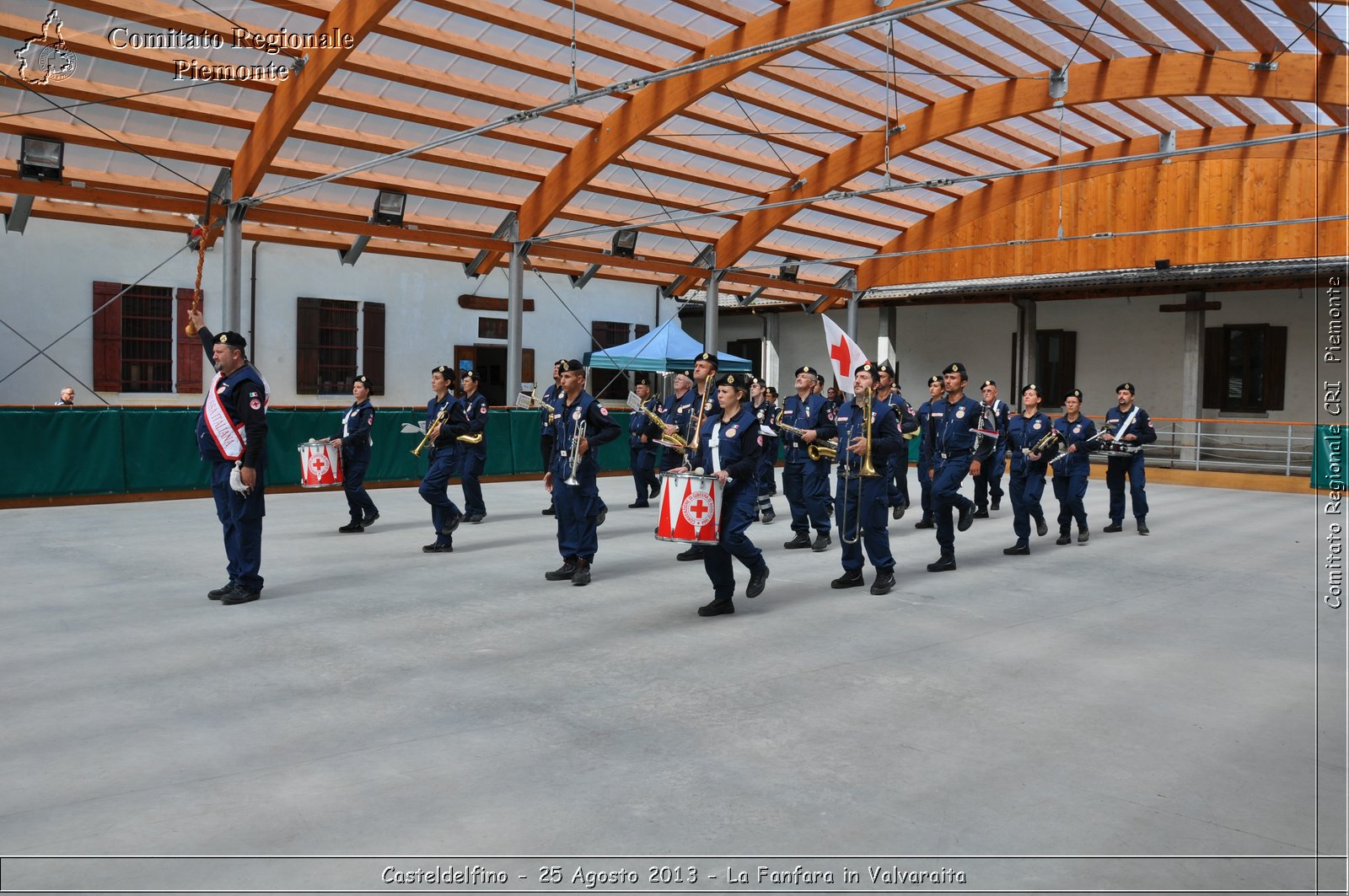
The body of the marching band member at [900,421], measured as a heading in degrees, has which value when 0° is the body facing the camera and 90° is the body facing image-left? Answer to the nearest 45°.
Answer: approximately 45°

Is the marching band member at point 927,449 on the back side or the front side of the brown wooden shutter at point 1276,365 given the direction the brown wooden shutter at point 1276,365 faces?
on the front side

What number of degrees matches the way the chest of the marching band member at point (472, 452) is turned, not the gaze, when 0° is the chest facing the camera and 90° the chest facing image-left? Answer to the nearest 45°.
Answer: approximately 45°

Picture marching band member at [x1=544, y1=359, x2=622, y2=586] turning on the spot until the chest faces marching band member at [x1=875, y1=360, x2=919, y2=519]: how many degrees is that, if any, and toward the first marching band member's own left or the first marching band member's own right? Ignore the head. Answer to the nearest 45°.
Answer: approximately 180°
